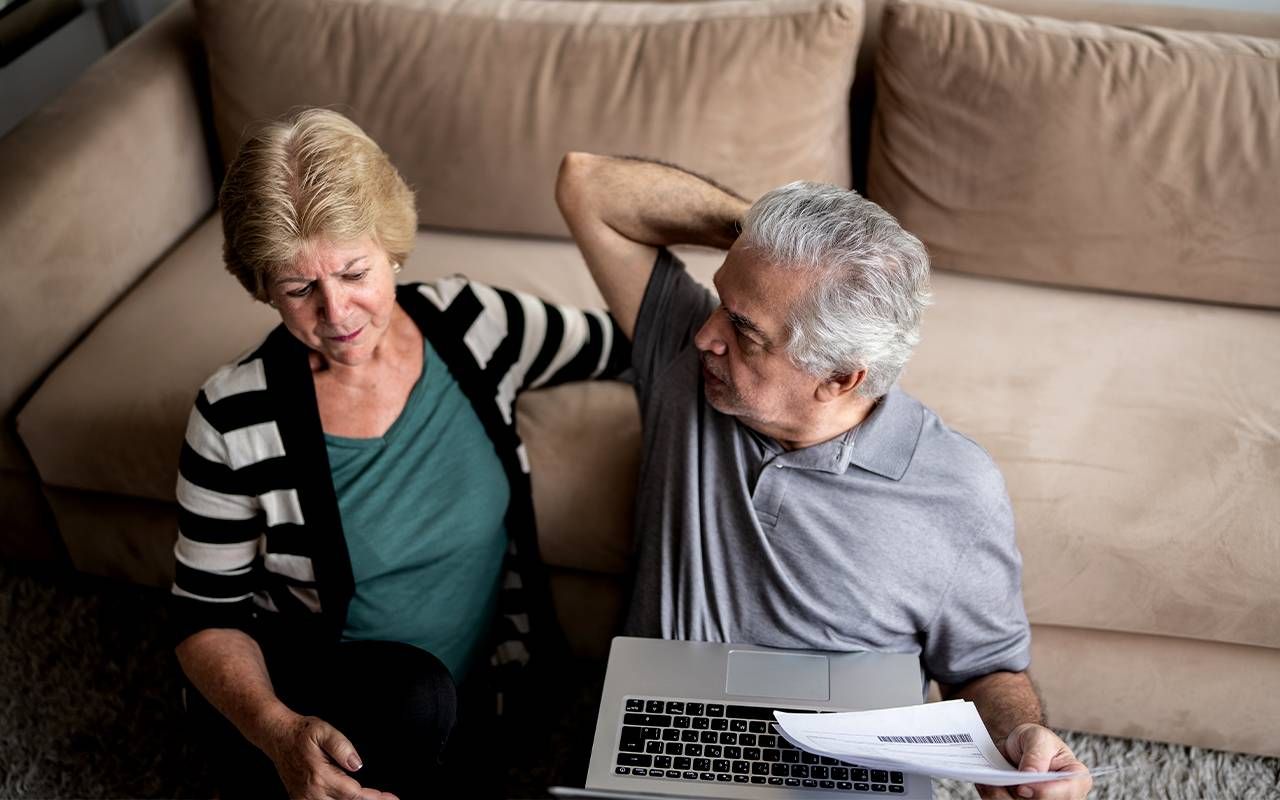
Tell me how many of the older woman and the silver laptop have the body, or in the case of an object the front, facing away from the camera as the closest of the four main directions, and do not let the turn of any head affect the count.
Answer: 1

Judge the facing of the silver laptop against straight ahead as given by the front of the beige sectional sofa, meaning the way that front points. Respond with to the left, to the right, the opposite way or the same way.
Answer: the opposite way

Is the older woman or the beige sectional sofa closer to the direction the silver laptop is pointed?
the beige sectional sofa

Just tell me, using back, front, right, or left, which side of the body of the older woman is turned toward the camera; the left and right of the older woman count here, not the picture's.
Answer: front

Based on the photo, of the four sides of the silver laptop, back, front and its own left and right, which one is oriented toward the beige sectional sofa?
front

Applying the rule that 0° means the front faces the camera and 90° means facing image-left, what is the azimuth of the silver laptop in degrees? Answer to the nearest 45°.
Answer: approximately 180°

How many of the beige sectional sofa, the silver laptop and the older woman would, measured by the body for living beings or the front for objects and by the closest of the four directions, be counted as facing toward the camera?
2

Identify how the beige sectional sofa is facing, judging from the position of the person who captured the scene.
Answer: facing the viewer

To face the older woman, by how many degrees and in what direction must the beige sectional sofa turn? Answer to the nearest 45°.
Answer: approximately 45° to its right

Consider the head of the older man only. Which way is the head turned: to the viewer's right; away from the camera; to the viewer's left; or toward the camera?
to the viewer's left

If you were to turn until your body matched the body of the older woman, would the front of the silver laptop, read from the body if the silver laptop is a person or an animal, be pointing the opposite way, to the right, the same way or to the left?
the opposite way

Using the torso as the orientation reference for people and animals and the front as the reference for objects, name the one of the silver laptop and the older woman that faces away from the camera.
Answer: the silver laptop

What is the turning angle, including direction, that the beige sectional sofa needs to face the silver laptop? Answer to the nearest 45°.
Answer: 0° — it already faces it

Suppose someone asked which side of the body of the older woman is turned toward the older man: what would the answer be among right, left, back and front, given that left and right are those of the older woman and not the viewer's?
left
